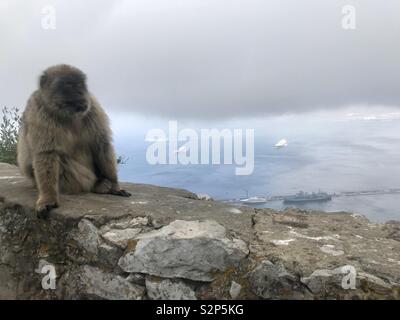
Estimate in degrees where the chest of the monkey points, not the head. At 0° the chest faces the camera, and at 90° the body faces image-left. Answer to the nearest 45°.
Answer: approximately 315°

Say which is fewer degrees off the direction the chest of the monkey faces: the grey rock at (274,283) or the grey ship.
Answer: the grey rock

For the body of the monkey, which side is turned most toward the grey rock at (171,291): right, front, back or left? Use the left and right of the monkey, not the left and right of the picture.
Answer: front

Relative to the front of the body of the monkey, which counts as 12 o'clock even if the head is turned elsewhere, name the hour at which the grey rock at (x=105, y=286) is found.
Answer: The grey rock is roughly at 1 o'clock from the monkey.

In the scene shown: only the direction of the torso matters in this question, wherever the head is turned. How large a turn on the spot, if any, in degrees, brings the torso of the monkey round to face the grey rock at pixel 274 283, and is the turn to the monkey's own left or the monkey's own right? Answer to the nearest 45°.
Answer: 0° — it already faces it

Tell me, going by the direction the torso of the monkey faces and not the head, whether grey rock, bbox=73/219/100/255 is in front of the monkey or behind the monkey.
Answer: in front

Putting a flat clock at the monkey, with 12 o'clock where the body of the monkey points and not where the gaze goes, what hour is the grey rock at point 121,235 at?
The grey rock is roughly at 1 o'clock from the monkey.

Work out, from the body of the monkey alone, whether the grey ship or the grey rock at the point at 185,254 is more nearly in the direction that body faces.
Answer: the grey rock
